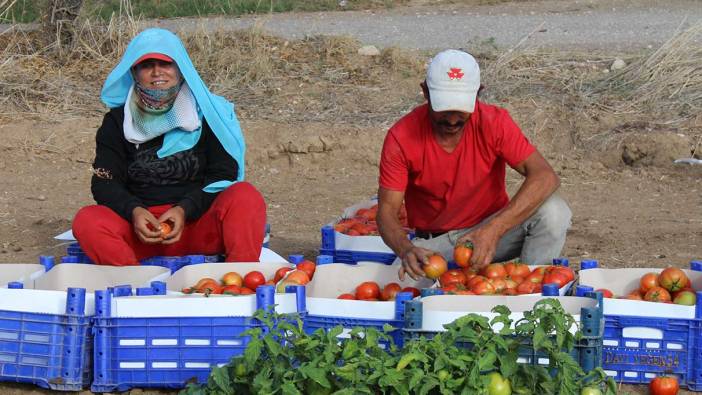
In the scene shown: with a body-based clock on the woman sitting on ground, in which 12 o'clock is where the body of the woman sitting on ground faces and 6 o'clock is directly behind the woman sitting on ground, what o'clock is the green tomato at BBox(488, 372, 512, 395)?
The green tomato is roughly at 11 o'clock from the woman sitting on ground.

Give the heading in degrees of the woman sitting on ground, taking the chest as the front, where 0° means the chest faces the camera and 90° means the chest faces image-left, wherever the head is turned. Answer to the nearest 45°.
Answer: approximately 0°

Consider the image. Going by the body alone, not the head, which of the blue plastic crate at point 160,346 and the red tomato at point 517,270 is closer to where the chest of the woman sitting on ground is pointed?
the blue plastic crate

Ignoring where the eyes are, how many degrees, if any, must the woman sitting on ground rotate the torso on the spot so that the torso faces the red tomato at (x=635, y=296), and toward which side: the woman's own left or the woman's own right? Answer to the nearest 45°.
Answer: approximately 45° to the woman's own left

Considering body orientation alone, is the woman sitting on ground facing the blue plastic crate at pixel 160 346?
yes

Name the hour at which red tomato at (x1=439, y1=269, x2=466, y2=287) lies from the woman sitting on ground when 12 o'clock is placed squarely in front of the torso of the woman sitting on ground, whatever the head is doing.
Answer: The red tomato is roughly at 10 o'clock from the woman sitting on ground.

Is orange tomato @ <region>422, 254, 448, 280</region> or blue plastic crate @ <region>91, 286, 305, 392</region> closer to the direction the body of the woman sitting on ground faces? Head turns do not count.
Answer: the blue plastic crate

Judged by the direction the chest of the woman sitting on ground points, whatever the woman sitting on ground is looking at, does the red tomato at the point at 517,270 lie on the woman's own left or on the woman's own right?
on the woman's own left

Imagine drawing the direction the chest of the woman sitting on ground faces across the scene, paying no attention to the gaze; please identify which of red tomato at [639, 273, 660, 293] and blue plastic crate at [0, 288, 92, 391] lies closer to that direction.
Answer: the blue plastic crate

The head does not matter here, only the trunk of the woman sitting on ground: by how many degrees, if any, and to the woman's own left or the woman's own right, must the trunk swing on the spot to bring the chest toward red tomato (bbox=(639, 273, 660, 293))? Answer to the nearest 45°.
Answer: approximately 45° to the woman's own left
